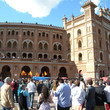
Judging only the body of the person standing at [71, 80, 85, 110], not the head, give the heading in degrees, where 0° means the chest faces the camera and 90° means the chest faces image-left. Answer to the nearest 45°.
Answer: approximately 180°

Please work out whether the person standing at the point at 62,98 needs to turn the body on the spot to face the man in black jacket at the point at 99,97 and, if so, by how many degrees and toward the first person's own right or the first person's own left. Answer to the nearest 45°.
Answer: approximately 135° to the first person's own right

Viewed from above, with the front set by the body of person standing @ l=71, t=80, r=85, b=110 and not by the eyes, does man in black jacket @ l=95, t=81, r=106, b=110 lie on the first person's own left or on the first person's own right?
on the first person's own right

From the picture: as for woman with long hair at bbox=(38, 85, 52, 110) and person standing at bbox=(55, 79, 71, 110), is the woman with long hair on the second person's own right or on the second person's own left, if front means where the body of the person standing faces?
on the second person's own left

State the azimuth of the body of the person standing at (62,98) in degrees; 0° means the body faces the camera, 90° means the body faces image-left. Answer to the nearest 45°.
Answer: approximately 135°

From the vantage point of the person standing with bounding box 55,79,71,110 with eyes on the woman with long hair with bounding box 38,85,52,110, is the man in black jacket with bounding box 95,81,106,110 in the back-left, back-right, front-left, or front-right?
back-left
